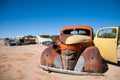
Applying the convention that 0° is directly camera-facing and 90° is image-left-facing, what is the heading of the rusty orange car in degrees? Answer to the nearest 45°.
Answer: approximately 0°

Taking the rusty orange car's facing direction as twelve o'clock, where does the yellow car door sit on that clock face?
The yellow car door is roughly at 8 o'clock from the rusty orange car.
